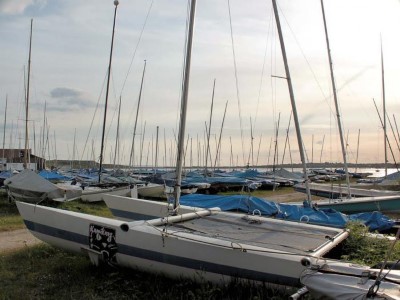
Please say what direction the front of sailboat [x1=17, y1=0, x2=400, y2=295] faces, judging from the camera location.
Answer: facing away from the viewer and to the left of the viewer

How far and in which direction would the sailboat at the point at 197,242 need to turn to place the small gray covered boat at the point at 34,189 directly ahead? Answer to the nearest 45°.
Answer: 0° — it already faces it

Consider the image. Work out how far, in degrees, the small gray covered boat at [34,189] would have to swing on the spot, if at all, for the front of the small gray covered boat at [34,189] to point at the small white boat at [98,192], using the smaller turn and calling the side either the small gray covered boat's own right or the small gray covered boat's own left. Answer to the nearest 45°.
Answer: approximately 135° to the small gray covered boat's own right

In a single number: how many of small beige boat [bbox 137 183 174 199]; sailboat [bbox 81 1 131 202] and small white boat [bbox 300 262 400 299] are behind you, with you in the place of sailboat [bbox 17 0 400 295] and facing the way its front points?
1

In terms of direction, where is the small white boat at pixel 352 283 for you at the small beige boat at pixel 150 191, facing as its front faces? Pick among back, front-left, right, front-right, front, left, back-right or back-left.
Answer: right

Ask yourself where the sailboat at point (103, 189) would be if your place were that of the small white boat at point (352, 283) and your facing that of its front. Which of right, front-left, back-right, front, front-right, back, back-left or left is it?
front-right

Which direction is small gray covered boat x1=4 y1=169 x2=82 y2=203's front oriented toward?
to the viewer's left

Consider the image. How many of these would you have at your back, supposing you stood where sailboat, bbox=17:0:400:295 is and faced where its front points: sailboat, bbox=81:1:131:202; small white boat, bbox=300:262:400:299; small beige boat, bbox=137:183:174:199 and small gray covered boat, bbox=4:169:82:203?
1

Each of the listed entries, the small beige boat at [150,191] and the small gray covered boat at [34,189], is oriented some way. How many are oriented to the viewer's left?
2

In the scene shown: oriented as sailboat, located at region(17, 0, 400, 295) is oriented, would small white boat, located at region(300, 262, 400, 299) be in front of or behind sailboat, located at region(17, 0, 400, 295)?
behind

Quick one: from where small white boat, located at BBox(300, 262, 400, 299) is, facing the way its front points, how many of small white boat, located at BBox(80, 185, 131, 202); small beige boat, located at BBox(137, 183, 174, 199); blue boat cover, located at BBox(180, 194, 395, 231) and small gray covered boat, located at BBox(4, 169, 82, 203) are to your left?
0

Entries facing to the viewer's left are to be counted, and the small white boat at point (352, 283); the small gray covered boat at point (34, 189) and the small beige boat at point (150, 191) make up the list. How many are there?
3

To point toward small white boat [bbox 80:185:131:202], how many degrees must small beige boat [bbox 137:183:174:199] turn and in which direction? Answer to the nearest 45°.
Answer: approximately 45° to its left

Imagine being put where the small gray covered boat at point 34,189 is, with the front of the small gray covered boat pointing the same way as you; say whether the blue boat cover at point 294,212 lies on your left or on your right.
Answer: on your left

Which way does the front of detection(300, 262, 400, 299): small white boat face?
to the viewer's left

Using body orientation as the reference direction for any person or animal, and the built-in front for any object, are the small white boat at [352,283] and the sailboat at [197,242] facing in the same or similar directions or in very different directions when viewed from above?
same or similar directions

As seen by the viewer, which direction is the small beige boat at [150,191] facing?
to the viewer's left

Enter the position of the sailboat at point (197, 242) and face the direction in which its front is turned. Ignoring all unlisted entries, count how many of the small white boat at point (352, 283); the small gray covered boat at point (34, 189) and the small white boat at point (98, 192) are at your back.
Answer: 1

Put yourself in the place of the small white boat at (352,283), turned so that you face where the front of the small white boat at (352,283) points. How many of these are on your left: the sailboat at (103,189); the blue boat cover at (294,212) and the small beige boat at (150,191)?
0

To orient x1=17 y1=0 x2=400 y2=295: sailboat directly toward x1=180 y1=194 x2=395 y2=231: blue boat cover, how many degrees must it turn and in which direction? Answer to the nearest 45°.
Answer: approximately 90° to its right
